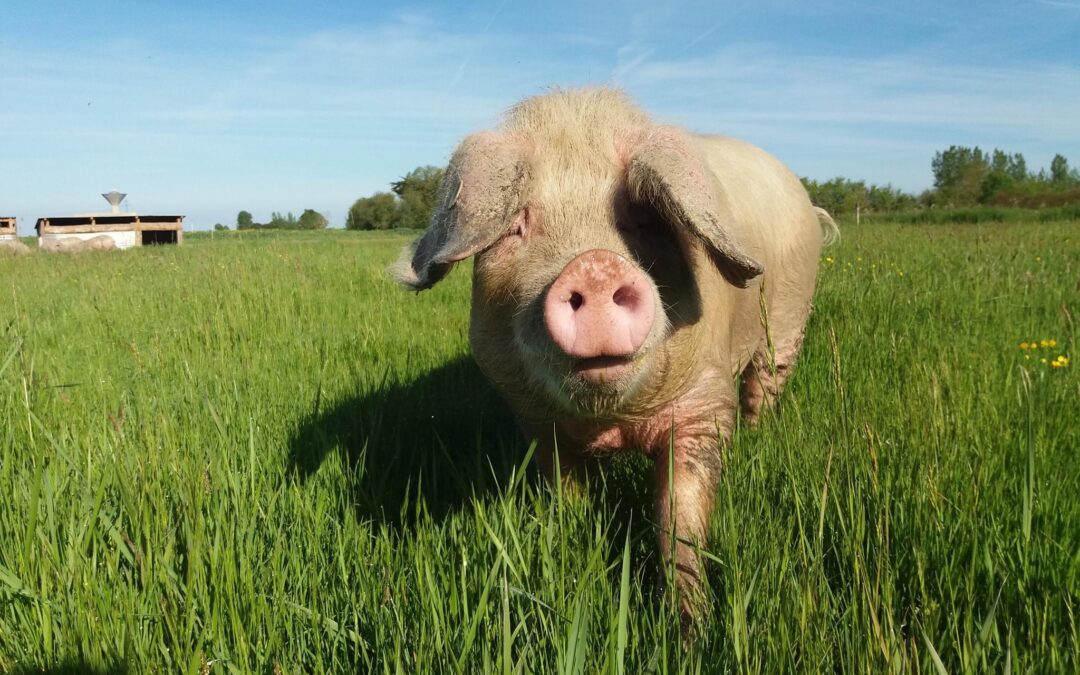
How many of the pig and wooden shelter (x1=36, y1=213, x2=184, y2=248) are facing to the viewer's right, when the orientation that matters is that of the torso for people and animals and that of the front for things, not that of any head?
0

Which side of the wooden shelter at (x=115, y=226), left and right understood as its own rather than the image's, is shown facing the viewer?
front

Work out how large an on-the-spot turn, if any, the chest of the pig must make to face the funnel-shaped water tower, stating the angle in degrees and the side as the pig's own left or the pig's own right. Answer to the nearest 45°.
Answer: approximately 90° to the pig's own right

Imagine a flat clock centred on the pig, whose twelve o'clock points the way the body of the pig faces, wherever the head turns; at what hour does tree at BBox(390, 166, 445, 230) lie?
The tree is roughly at 4 o'clock from the pig.

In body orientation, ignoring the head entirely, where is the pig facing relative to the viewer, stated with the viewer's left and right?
facing the viewer and to the left of the viewer

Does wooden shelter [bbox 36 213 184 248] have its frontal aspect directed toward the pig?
yes

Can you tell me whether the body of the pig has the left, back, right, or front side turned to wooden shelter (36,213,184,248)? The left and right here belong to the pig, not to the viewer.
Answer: right
